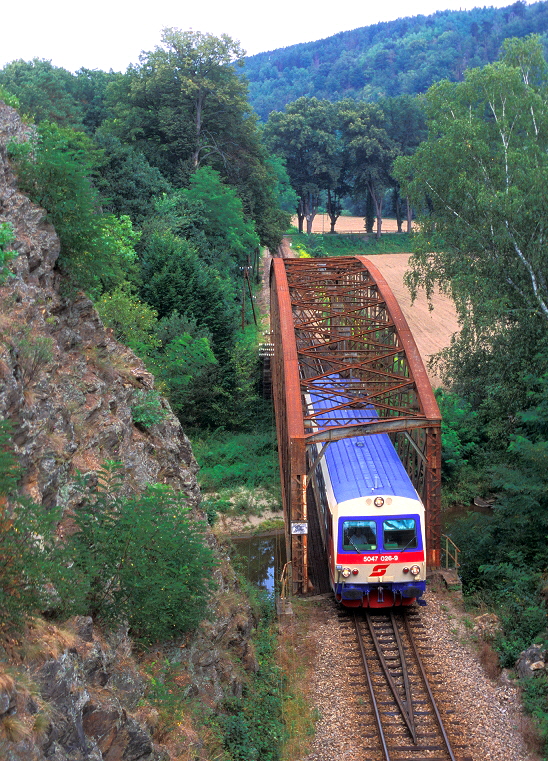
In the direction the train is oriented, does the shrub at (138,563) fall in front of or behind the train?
in front

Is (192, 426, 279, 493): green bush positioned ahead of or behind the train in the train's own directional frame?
behind

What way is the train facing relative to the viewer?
toward the camera

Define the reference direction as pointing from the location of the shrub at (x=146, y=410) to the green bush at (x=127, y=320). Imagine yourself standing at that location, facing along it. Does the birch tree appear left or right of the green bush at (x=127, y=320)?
right

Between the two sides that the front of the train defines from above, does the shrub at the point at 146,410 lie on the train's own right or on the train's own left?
on the train's own right

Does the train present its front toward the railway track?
yes

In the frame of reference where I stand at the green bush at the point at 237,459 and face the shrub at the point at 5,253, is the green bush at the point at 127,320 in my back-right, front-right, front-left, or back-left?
front-right

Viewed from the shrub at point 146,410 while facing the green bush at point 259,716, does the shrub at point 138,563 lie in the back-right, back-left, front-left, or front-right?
front-right

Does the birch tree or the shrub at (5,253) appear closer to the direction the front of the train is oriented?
the shrub
